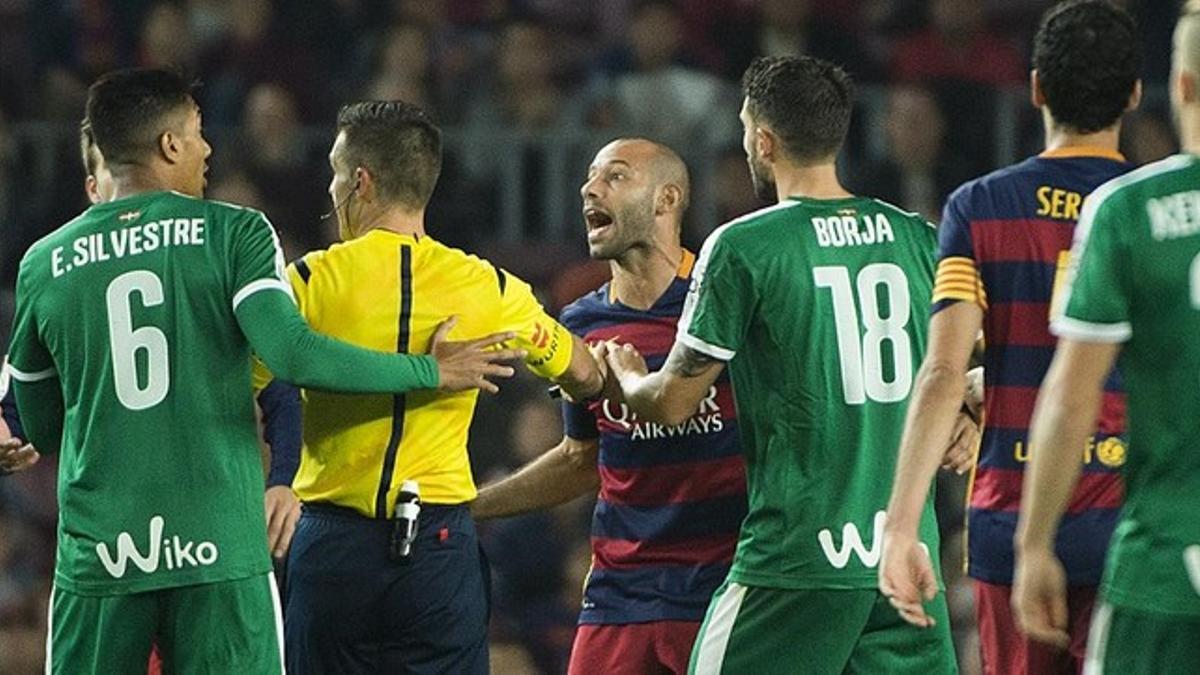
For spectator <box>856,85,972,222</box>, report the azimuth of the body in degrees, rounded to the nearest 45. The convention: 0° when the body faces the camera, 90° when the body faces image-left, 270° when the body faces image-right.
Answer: approximately 0°

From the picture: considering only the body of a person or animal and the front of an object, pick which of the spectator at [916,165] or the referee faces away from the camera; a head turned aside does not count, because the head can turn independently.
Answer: the referee

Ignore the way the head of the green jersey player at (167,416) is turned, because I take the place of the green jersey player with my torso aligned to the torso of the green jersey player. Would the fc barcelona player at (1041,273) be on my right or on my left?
on my right

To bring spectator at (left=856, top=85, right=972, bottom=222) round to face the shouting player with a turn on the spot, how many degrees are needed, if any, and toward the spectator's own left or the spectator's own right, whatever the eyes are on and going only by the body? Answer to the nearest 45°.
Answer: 0° — they already face them

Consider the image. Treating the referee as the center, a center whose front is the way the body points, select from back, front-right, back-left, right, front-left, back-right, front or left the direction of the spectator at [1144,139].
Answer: front-right

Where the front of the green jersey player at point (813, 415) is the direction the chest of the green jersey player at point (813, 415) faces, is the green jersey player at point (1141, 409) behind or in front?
behind

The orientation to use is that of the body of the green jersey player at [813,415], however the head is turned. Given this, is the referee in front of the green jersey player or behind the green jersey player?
in front

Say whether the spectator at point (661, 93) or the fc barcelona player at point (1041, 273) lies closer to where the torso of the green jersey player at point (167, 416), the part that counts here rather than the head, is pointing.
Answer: the spectator

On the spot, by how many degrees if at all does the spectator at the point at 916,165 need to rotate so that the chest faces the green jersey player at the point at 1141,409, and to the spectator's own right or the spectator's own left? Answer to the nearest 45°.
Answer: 0° — they already face them

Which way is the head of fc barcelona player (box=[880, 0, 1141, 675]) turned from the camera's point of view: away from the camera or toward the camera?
away from the camera

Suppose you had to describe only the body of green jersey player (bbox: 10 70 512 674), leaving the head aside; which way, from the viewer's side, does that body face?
away from the camera

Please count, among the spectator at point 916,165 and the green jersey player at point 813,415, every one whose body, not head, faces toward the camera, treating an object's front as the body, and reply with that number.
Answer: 1

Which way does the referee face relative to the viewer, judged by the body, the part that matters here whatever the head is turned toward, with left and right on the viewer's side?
facing away from the viewer
